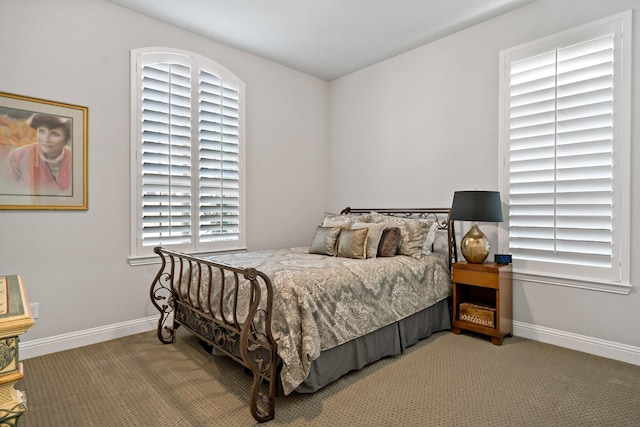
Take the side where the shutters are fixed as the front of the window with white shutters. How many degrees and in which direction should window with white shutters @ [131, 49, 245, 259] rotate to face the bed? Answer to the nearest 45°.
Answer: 0° — it already faces it

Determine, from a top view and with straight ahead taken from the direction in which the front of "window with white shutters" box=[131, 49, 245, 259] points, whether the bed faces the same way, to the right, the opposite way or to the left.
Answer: to the right

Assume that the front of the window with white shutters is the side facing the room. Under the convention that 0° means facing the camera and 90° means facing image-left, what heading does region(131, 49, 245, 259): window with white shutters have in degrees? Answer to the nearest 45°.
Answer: approximately 315°

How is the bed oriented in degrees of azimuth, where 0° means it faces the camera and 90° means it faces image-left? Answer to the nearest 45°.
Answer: approximately 45°

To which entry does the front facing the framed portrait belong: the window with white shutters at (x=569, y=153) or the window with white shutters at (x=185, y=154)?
the window with white shutters at (x=569, y=153)

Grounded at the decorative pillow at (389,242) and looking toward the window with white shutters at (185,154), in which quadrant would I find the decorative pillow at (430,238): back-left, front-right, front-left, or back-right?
back-right

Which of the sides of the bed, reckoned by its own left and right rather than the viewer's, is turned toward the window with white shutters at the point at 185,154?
right

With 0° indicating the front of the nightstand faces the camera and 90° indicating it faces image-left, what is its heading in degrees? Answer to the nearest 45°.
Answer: approximately 45°

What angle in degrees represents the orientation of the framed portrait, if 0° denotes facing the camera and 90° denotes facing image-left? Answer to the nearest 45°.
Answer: approximately 315°
